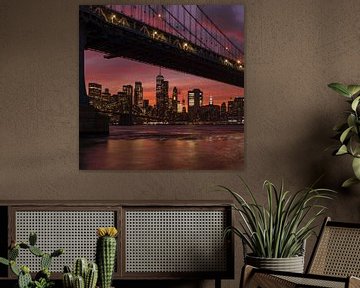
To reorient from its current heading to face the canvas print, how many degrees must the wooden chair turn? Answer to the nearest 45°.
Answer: approximately 90° to its right

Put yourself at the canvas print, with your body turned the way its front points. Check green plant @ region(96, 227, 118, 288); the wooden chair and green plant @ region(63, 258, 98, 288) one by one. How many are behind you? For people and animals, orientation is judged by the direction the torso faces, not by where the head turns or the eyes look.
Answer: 0

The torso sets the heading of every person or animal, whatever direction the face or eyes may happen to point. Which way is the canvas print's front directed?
toward the camera

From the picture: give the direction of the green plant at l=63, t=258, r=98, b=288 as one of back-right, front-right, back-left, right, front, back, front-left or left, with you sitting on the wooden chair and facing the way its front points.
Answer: front

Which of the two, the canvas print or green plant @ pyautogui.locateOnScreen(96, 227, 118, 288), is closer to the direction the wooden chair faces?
the green plant

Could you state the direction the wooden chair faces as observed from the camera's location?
facing the viewer and to the left of the viewer

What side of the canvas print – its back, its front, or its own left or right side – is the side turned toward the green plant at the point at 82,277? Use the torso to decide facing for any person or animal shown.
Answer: front

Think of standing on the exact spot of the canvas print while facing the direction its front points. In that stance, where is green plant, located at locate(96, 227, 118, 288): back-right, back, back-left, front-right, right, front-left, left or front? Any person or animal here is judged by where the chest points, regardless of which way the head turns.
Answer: front

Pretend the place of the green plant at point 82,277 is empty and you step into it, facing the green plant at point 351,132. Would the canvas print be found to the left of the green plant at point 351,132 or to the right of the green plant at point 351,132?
left
